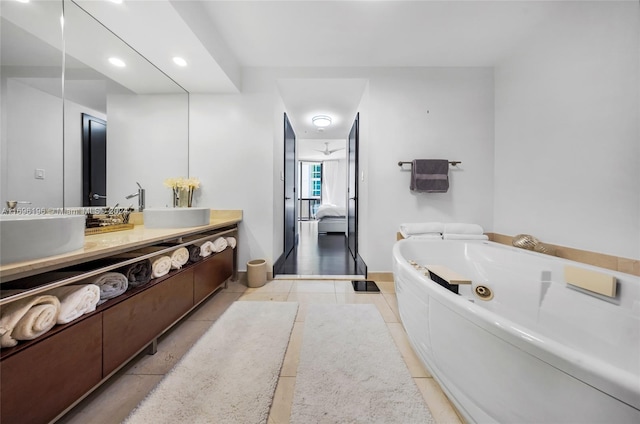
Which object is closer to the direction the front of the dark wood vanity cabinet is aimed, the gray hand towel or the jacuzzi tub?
the jacuzzi tub

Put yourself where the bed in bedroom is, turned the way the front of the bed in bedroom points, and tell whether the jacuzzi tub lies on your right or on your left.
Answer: on your left

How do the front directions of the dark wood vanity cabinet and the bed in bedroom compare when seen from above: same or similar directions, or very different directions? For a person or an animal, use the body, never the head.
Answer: very different directions

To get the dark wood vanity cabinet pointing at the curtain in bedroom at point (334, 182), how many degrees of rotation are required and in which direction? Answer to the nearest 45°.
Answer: approximately 90° to its left

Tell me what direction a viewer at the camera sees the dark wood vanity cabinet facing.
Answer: facing the viewer and to the right of the viewer

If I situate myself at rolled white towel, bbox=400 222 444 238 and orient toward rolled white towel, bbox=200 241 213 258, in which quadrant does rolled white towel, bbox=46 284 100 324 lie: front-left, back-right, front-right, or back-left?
front-left
